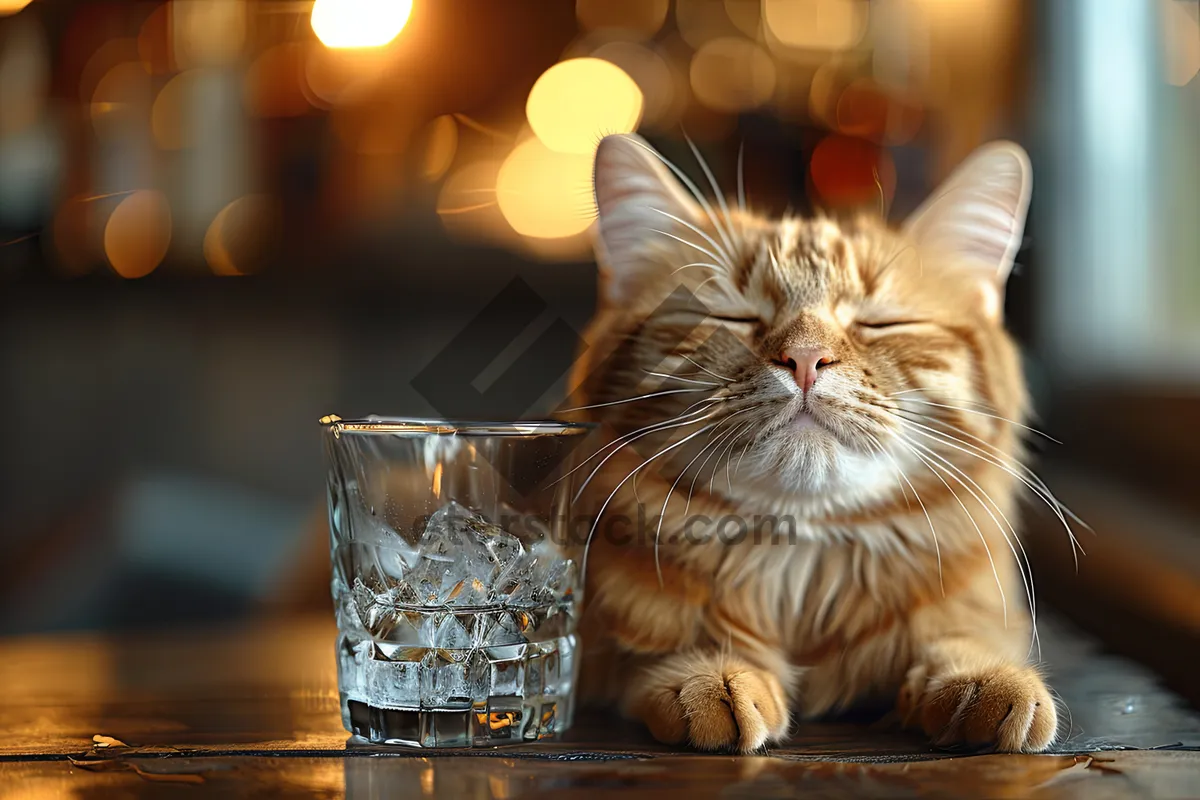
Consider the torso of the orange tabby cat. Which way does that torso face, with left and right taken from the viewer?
facing the viewer
